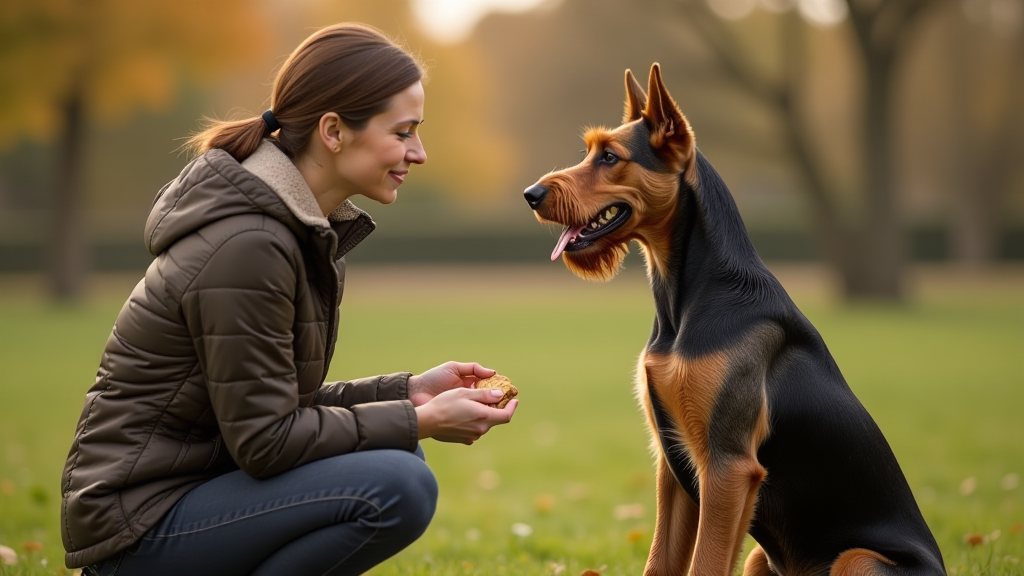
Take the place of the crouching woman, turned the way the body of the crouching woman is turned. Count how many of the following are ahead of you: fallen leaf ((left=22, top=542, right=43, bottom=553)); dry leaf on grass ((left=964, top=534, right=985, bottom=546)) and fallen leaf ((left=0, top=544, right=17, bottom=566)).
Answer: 1

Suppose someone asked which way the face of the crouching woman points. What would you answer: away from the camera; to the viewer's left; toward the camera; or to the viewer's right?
to the viewer's right

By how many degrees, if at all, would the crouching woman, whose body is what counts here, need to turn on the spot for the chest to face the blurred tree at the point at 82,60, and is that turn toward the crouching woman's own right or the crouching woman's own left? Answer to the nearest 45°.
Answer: approximately 90° to the crouching woman's own left

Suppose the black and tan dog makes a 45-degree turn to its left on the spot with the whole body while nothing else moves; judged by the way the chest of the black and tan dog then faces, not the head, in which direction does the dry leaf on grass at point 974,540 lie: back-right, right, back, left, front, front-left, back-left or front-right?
back

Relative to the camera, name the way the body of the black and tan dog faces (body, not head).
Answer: to the viewer's left

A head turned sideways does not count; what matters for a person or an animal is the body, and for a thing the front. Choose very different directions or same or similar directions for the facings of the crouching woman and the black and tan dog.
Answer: very different directions

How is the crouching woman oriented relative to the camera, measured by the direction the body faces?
to the viewer's right

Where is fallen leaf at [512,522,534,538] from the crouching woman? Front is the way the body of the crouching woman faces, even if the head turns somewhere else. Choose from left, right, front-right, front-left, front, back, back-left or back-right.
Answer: front-left

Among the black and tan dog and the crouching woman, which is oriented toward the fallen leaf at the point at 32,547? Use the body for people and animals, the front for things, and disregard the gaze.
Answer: the black and tan dog

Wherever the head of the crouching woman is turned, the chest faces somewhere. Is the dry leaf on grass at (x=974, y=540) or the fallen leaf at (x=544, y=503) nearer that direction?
the dry leaf on grass

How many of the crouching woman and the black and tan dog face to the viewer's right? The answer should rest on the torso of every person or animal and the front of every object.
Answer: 1

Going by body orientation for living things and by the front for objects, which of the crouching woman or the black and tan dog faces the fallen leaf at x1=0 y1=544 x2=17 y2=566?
the black and tan dog

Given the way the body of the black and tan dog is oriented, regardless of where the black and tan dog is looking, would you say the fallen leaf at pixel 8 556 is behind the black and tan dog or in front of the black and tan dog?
in front

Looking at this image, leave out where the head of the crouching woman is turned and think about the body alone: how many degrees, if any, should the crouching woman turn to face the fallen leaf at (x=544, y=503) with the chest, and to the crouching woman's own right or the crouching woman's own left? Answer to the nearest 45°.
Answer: approximately 45° to the crouching woman's own left

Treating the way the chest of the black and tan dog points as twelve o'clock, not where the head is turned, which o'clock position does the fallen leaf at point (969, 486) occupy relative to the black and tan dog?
The fallen leaf is roughly at 4 o'clock from the black and tan dog.

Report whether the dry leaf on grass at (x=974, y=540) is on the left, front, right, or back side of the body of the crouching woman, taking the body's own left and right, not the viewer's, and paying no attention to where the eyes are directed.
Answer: front

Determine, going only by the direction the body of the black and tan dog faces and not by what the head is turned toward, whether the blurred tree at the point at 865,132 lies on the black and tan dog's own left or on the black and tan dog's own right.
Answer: on the black and tan dog's own right

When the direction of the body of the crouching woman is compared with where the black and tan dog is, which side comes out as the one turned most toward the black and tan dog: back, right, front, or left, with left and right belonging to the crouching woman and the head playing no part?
front

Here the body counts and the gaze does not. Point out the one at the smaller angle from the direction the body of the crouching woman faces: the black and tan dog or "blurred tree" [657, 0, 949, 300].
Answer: the black and tan dog
